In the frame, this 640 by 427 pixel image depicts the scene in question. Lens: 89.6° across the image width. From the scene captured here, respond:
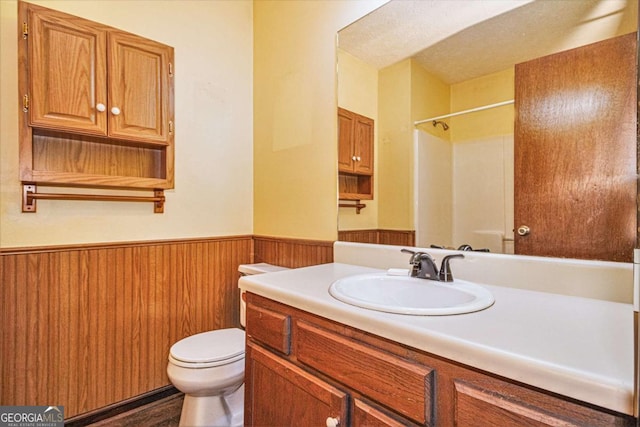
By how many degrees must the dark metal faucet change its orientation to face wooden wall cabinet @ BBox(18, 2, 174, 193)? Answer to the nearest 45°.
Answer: approximately 45° to its right

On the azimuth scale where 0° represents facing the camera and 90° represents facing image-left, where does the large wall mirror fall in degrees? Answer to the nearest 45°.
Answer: approximately 45°

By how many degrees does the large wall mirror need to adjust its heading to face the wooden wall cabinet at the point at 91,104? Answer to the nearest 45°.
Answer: approximately 45° to its right

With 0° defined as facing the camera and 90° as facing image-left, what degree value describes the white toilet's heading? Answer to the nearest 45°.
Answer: approximately 45°

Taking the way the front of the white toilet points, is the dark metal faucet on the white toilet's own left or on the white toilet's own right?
on the white toilet's own left

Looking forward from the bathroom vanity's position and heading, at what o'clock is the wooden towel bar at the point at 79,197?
The wooden towel bar is roughly at 2 o'clock from the bathroom vanity.

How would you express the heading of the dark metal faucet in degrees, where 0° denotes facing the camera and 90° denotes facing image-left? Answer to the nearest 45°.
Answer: approximately 45°

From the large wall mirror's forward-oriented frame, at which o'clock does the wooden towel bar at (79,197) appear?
The wooden towel bar is roughly at 1 o'clock from the large wall mirror.
